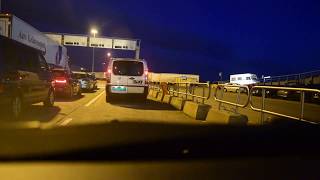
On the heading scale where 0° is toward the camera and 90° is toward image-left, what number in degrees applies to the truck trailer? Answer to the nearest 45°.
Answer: approximately 225°

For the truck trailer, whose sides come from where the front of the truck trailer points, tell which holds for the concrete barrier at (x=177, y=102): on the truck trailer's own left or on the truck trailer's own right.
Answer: on the truck trailer's own right

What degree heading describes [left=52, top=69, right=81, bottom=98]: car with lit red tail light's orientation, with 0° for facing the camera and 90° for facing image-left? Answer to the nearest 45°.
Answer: approximately 180°

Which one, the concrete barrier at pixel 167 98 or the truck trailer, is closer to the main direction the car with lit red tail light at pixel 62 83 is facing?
the truck trailer

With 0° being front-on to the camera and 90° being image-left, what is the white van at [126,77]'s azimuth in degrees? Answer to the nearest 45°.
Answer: approximately 180°

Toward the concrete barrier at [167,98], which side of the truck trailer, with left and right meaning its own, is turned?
right

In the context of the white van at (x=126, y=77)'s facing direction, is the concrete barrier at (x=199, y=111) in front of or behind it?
behind

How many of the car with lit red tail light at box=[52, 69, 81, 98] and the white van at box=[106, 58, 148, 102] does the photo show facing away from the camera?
2
